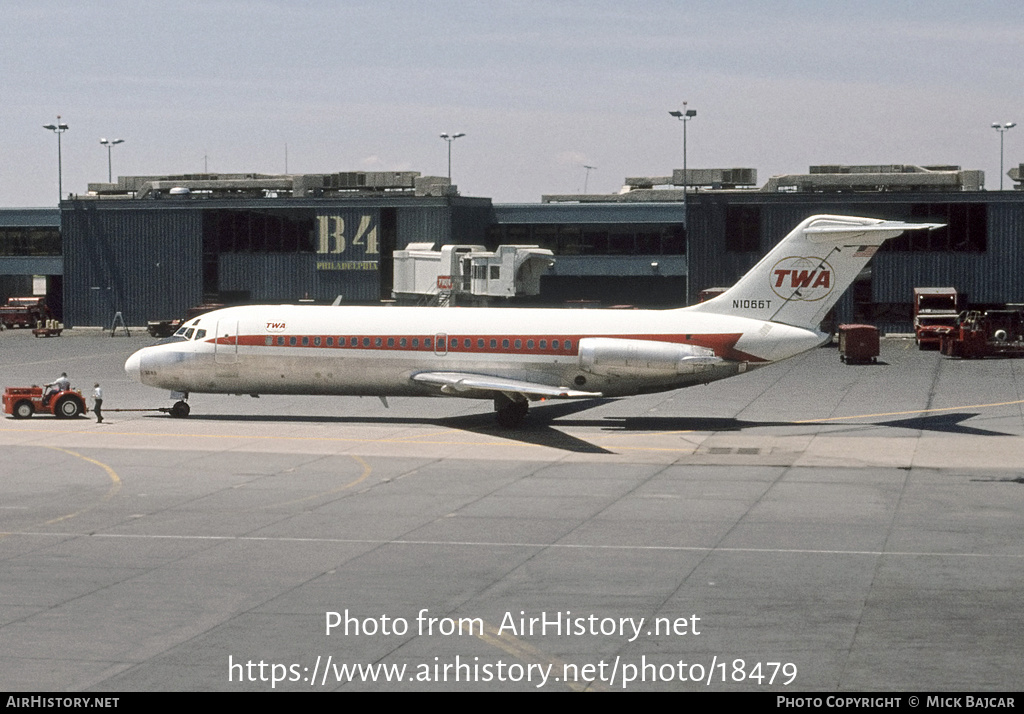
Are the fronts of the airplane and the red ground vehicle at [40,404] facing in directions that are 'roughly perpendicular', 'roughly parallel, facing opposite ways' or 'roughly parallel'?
roughly parallel

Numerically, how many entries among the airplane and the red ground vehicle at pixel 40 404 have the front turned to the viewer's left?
2

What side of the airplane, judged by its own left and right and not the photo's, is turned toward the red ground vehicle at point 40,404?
front

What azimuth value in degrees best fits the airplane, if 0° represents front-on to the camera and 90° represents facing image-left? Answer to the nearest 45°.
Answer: approximately 90°

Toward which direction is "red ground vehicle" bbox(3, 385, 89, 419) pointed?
to the viewer's left

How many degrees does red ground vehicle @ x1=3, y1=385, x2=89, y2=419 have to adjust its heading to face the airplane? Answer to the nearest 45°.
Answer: approximately 135° to its left
